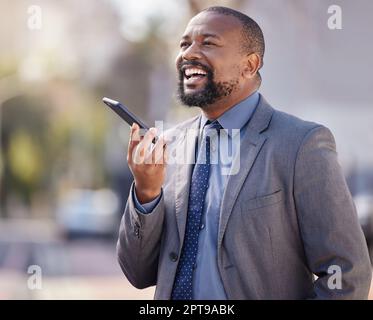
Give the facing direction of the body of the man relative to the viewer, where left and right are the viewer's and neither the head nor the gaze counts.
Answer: facing the viewer and to the left of the viewer

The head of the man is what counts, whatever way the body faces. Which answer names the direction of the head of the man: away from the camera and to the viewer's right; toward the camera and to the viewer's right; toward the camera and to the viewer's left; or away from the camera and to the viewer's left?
toward the camera and to the viewer's left
